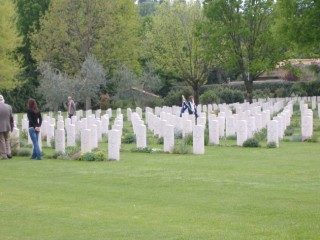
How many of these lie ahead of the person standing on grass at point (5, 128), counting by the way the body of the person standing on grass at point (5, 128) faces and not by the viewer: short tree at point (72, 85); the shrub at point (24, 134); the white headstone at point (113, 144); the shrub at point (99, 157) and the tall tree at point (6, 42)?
3
